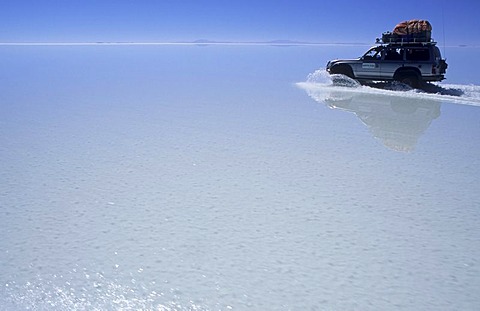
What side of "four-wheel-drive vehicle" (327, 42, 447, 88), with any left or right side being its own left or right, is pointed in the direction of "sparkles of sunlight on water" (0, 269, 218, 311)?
left

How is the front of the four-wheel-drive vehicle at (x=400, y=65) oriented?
to the viewer's left
